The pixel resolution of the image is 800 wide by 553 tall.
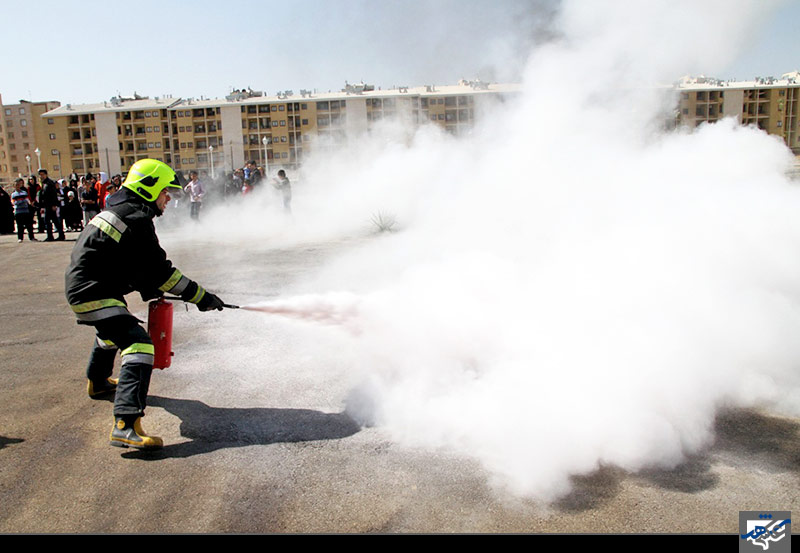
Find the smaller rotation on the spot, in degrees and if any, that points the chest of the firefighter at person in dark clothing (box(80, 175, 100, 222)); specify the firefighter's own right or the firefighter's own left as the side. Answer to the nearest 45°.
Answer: approximately 90° to the firefighter's own left

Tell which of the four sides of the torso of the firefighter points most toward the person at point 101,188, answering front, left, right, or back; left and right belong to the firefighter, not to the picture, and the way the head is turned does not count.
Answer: left

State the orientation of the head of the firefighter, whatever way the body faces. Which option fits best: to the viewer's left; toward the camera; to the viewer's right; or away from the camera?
to the viewer's right

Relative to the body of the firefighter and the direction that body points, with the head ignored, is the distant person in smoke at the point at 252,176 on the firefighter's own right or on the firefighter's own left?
on the firefighter's own left

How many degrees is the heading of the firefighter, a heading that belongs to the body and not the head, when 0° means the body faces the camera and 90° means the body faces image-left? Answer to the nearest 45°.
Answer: approximately 270°

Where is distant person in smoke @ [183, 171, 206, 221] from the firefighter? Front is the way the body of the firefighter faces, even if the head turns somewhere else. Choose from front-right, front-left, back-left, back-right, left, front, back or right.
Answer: left

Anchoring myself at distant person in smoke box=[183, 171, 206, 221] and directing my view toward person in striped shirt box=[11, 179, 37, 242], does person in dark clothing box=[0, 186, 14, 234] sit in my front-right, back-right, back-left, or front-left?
front-right

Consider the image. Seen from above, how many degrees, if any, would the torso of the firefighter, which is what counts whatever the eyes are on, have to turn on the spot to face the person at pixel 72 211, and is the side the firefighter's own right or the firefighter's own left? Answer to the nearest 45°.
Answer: approximately 90° to the firefighter's own left

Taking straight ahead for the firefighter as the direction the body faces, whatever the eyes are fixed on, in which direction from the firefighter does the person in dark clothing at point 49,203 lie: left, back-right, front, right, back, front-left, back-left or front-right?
left

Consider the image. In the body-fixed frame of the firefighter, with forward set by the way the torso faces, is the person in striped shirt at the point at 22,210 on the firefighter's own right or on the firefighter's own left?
on the firefighter's own left

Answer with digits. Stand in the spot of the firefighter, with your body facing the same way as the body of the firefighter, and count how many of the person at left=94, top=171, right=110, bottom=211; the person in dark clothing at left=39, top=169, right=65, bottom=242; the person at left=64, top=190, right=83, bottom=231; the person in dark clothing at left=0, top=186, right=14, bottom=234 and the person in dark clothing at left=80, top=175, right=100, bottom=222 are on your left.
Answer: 5
